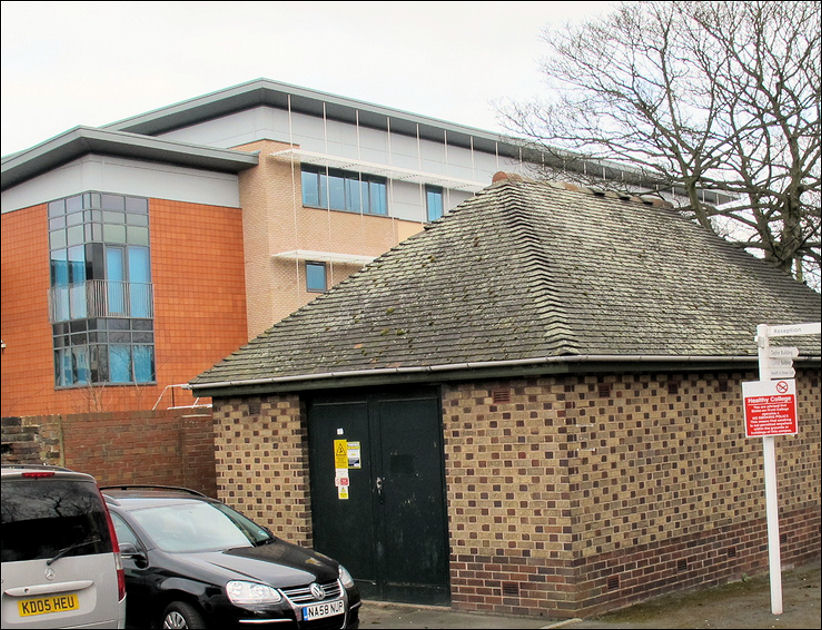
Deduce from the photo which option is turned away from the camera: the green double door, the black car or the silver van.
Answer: the silver van

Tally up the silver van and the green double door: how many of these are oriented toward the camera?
1

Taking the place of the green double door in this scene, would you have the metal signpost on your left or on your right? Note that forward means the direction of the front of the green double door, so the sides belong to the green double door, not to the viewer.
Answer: on your left

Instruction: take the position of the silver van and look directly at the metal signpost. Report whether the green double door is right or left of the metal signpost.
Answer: left

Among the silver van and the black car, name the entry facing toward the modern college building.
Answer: the silver van

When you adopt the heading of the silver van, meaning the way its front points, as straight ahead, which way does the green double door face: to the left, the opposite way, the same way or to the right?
the opposite way

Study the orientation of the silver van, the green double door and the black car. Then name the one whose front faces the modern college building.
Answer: the silver van

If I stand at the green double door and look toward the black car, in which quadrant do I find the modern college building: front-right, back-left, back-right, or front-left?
back-right

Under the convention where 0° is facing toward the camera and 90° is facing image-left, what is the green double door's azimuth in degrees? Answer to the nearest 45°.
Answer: approximately 0°

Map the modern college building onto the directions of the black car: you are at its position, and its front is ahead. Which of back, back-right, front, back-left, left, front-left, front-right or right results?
back-left

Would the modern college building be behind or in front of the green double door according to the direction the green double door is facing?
behind

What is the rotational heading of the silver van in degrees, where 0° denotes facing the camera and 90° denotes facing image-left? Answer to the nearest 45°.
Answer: approximately 180°

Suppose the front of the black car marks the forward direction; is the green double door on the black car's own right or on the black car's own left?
on the black car's own left
